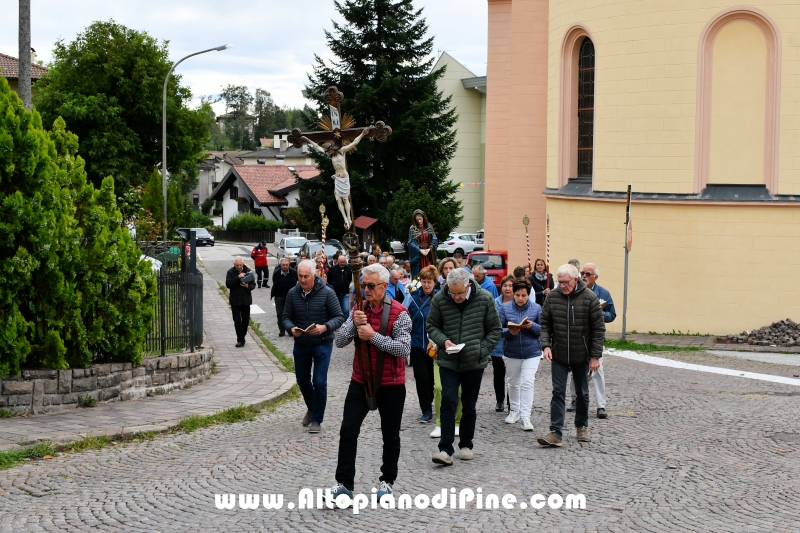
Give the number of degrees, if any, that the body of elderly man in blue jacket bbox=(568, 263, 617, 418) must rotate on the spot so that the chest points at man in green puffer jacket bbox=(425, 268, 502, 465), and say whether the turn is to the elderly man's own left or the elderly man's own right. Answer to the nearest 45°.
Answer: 0° — they already face them

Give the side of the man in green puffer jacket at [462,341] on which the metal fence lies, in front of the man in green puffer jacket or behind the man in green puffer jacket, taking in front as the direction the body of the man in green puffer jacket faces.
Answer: behind

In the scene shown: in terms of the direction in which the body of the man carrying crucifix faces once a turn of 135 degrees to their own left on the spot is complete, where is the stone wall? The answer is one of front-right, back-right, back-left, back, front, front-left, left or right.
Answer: back-left

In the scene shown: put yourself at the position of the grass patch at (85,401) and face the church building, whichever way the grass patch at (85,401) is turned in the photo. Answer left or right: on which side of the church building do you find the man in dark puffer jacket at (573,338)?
right

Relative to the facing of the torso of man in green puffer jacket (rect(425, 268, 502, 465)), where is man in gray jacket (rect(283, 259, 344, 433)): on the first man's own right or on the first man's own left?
on the first man's own right

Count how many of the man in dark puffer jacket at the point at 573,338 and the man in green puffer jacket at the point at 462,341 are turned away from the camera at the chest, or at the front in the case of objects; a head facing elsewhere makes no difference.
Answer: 0

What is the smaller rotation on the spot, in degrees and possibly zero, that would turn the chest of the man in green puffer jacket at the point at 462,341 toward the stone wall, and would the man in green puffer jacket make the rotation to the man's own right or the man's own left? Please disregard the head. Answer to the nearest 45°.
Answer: approximately 135° to the man's own right

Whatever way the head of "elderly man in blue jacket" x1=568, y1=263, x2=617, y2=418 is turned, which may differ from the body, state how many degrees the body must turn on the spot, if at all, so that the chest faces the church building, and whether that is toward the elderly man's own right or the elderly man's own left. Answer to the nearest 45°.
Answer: approximately 135° to the elderly man's own right

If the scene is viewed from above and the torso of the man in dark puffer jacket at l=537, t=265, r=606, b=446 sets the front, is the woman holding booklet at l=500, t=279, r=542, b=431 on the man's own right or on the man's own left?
on the man's own right

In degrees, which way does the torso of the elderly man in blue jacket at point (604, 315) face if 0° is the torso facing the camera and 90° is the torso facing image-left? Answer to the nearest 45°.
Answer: approximately 45°

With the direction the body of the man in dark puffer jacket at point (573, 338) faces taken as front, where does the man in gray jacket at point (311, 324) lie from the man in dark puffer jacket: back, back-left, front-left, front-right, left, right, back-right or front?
front-right

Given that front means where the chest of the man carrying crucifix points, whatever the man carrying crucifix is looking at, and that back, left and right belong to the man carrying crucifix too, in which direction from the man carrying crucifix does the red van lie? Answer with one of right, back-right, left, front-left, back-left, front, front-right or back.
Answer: back-right

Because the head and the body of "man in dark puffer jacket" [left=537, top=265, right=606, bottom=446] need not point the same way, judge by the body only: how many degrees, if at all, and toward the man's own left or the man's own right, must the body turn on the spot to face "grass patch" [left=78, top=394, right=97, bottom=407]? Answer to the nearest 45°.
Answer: approximately 45° to the man's own right

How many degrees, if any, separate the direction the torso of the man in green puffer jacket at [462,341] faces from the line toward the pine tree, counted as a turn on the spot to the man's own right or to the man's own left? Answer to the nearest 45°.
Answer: approximately 180°
